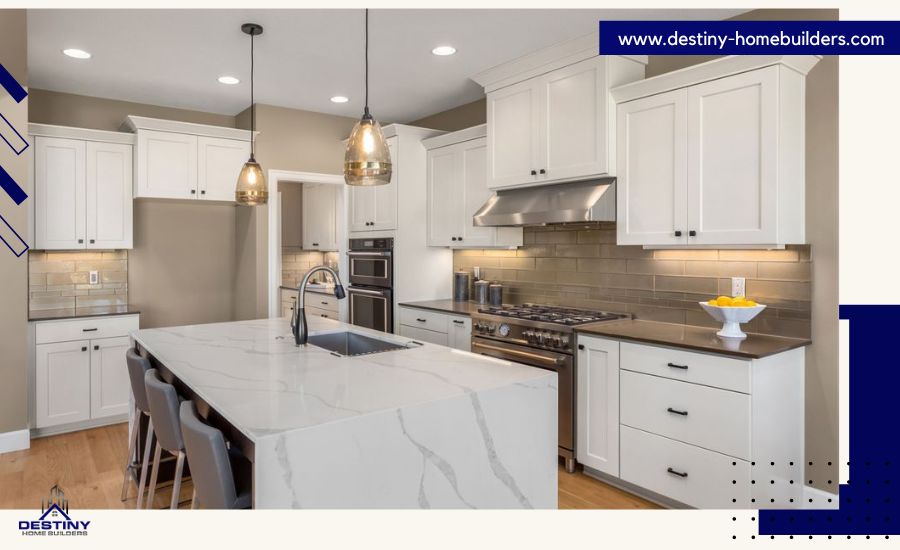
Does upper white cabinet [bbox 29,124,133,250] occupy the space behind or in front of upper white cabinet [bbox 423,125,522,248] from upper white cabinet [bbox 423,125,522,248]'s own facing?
in front

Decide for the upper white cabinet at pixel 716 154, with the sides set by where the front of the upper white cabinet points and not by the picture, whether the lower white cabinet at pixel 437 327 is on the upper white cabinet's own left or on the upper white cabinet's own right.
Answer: on the upper white cabinet's own right

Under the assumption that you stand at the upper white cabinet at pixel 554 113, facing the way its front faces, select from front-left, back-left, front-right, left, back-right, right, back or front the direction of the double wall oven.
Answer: right

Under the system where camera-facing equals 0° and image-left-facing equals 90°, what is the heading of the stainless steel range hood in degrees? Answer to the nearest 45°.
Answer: approximately 45°

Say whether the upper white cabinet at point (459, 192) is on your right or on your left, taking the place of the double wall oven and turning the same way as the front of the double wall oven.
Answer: on your left

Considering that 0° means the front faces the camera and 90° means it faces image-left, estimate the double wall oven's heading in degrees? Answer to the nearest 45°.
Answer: approximately 45°

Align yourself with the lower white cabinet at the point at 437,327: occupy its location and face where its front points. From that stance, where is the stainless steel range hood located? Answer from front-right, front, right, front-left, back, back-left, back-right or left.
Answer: left

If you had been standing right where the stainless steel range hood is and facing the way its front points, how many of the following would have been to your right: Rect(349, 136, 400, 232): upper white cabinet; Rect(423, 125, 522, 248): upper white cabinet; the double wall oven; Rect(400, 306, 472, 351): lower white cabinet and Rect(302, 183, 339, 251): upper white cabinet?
5

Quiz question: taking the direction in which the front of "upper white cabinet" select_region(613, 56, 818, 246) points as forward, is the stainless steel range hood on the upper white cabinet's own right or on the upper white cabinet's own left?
on the upper white cabinet's own right
